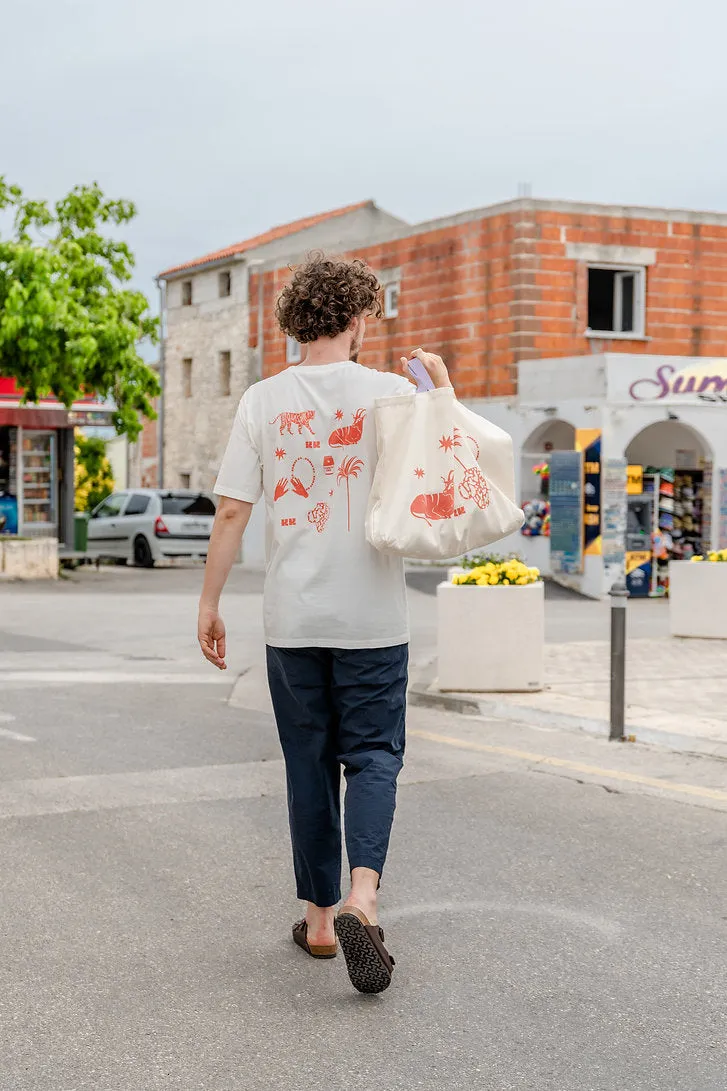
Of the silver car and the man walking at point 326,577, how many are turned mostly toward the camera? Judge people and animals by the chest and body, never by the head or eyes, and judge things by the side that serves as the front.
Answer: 0

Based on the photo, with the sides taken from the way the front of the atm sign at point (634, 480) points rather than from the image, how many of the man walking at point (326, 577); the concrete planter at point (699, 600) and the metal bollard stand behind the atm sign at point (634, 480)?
0

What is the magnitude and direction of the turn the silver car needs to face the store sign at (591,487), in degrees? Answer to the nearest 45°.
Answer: approximately 180°

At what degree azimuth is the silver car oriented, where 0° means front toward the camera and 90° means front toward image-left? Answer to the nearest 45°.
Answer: approximately 135°

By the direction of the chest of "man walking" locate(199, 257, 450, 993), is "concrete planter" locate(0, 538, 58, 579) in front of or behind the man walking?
in front

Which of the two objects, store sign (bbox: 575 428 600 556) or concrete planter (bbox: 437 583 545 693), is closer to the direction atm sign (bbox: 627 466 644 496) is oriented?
the concrete planter

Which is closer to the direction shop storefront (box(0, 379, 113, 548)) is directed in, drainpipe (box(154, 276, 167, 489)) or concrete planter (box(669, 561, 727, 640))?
the concrete planter

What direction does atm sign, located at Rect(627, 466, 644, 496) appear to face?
toward the camera

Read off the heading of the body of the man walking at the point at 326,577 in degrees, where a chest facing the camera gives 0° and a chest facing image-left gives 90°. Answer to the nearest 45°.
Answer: approximately 180°

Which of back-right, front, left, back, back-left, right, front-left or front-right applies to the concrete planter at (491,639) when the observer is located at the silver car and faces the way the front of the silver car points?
back-left

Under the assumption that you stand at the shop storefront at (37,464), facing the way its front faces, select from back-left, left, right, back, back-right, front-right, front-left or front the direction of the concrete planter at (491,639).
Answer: front

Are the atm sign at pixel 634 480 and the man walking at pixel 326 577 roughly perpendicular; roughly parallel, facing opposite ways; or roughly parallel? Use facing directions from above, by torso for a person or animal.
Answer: roughly parallel, facing opposite ways

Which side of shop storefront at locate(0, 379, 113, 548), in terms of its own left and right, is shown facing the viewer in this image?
front

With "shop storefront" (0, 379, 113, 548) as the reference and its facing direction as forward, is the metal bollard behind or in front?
in front

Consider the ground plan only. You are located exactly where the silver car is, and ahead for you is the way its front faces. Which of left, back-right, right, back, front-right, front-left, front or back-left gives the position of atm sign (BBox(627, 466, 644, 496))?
back

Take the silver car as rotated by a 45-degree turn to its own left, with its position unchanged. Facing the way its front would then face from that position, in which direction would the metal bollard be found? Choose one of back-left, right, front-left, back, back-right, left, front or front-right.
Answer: left
